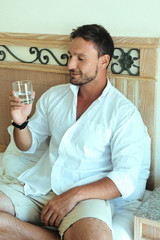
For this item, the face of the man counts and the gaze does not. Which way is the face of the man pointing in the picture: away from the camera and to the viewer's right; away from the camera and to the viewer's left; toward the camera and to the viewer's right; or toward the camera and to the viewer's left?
toward the camera and to the viewer's left

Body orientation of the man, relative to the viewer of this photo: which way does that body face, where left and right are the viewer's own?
facing the viewer and to the left of the viewer
